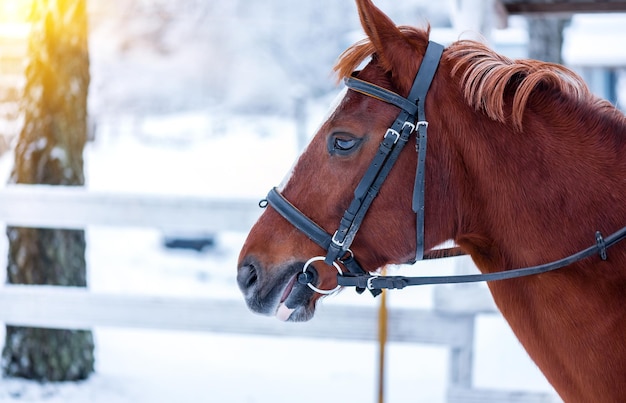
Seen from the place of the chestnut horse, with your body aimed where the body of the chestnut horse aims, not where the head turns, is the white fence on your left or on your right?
on your right

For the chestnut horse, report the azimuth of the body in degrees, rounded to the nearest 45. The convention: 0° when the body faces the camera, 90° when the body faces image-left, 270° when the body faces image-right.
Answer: approximately 90°

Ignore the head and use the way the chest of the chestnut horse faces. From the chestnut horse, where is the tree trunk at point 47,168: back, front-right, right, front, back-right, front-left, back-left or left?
front-right

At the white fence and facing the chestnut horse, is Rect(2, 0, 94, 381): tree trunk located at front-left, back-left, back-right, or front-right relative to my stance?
back-right
